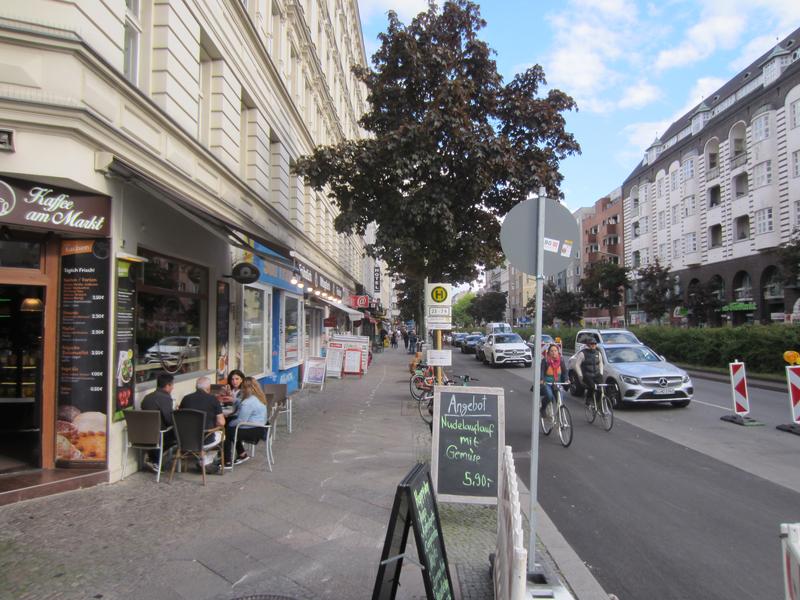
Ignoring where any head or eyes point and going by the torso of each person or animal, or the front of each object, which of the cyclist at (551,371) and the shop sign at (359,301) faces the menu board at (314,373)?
the shop sign

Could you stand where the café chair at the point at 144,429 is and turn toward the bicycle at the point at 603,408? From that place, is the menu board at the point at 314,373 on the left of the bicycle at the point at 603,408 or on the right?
left

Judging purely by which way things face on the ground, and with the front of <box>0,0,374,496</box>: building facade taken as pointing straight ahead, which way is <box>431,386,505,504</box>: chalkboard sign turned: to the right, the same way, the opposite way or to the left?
to the right

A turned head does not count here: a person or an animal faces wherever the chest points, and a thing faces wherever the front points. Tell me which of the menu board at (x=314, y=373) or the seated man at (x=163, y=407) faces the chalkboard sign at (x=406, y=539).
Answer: the menu board

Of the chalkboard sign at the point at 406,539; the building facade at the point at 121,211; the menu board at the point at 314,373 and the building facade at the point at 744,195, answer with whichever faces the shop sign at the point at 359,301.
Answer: the building facade at the point at 744,195

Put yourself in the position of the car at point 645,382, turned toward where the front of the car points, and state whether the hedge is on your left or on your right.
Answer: on your left

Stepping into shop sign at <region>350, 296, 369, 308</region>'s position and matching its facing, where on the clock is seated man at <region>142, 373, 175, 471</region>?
The seated man is roughly at 12 o'clock from the shop sign.

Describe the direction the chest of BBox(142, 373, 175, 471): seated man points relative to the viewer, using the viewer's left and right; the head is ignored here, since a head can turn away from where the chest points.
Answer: facing away from the viewer and to the right of the viewer

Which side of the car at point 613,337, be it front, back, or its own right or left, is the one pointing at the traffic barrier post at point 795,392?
front

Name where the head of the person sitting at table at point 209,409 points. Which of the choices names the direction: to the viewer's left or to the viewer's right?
to the viewer's right

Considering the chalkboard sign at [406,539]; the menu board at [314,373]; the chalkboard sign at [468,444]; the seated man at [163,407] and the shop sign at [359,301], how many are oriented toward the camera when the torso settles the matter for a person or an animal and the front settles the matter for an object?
3

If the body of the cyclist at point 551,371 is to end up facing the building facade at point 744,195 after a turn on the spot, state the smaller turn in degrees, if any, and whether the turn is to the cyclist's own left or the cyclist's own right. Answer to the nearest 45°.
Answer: approximately 135° to the cyclist's own left

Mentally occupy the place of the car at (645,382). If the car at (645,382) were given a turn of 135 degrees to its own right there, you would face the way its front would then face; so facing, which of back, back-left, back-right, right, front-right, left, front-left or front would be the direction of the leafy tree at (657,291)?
right
